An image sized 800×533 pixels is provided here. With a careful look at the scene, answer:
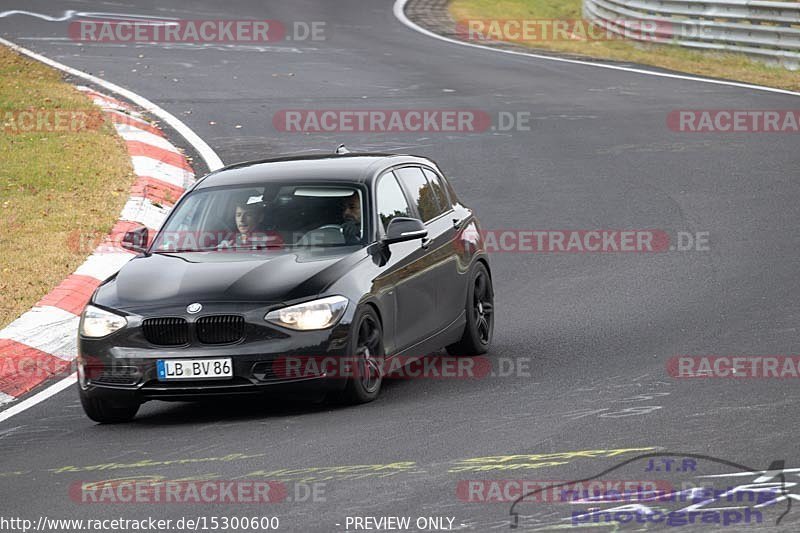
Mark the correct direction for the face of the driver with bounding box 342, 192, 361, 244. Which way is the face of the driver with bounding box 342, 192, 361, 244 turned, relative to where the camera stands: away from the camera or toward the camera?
toward the camera

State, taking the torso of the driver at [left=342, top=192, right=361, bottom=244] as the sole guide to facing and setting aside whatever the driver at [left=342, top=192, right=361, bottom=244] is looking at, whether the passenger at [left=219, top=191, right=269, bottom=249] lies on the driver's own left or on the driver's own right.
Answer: on the driver's own right

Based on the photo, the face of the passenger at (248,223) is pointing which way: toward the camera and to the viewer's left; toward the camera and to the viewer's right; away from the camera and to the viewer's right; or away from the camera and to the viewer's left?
toward the camera and to the viewer's left
